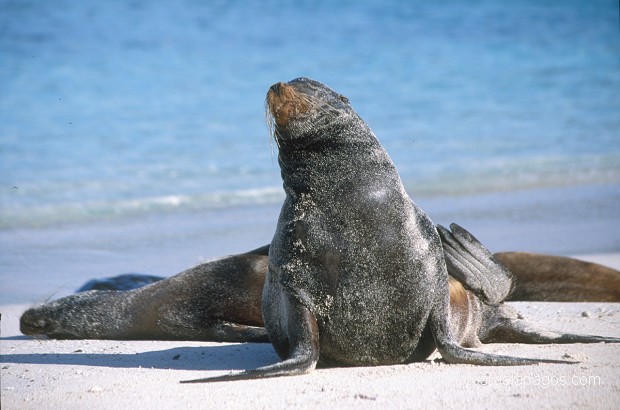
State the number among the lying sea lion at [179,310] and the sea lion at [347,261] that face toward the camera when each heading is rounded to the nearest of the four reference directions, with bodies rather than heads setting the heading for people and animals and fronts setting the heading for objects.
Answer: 1

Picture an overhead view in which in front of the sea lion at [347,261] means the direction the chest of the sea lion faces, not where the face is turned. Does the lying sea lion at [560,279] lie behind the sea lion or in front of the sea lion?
behind

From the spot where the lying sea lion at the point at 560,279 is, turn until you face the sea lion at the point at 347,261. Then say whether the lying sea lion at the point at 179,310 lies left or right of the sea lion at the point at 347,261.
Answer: right

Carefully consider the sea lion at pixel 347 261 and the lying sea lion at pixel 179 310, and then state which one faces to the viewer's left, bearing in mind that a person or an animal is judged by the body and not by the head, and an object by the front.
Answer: the lying sea lion

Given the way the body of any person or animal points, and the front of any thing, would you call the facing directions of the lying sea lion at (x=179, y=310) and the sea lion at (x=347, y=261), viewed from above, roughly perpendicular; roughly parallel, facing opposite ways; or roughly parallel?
roughly perpendicular

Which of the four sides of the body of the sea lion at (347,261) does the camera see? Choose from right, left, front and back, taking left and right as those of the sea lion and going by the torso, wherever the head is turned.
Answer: front

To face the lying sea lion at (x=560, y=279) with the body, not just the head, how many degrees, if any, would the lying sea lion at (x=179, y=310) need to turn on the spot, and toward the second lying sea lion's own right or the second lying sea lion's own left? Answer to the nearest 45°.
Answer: approximately 180°

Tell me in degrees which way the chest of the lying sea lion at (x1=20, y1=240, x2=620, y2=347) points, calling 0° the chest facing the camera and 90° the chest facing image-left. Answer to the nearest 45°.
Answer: approximately 90°
